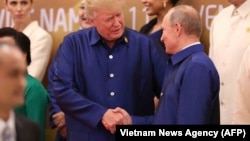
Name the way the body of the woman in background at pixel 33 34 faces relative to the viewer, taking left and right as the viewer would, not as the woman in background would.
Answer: facing the viewer

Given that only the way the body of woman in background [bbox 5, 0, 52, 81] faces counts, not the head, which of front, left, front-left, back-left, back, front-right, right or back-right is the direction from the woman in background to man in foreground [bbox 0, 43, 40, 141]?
front

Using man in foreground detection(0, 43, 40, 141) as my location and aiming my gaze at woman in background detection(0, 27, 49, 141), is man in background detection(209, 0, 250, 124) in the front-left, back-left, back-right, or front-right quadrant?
front-right

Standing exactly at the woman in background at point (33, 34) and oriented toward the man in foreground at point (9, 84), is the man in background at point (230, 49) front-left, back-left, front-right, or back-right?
front-left

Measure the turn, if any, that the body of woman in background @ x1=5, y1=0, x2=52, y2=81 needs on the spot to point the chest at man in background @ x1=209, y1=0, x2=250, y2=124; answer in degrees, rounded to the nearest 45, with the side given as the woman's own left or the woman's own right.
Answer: approximately 45° to the woman's own left

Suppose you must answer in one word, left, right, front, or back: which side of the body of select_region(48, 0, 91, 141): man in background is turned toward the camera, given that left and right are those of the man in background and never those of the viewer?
front
